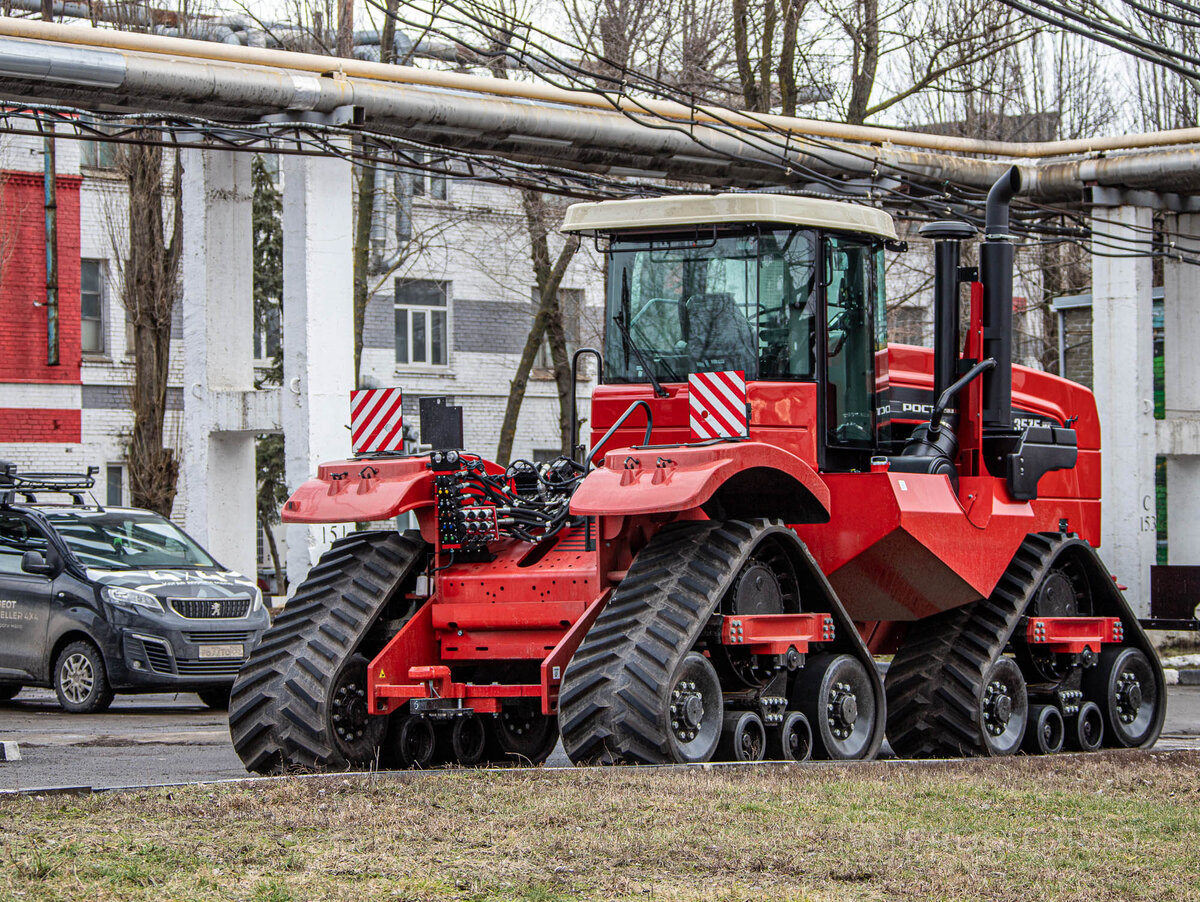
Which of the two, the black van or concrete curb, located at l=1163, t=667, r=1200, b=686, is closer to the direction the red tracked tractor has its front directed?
the concrete curb

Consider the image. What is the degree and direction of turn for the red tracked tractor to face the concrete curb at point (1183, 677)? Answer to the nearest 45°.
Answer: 0° — it already faces it

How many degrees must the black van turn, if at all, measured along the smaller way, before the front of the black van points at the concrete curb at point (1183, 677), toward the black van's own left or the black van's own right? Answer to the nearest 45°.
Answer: approximately 45° to the black van's own left

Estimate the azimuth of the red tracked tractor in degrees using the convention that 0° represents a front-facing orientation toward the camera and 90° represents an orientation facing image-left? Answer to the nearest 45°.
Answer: approximately 225°

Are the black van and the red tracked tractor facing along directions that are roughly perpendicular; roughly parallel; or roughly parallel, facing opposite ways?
roughly perpendicular

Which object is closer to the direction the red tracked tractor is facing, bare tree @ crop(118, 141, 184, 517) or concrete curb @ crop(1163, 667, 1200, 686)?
the concrete curb

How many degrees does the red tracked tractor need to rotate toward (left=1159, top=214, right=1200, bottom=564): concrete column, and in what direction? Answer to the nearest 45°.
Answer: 0° — it already faces it

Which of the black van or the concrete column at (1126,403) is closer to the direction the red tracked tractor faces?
the concrete column
